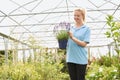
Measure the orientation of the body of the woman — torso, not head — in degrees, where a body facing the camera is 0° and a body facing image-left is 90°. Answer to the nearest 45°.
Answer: approximately 45°
